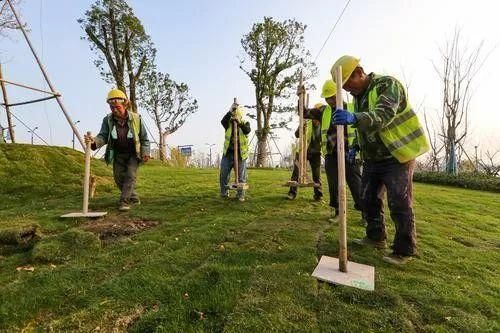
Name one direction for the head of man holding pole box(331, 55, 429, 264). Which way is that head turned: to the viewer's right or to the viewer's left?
to the viewer's left

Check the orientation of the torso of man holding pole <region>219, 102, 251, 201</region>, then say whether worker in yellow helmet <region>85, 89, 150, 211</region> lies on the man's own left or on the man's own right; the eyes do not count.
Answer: on the man's own right

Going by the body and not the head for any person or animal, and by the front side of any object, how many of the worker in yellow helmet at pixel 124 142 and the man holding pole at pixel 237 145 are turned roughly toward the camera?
2

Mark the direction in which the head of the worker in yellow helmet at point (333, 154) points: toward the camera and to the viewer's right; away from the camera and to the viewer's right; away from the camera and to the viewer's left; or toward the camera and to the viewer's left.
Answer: toward the camera and to the viewer's left

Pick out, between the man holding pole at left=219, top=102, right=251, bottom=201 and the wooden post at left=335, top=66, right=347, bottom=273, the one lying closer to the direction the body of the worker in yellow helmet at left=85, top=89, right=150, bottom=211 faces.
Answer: the wooden post

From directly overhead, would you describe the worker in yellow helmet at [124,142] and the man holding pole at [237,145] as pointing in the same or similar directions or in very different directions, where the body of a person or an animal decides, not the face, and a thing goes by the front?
same or similar directions

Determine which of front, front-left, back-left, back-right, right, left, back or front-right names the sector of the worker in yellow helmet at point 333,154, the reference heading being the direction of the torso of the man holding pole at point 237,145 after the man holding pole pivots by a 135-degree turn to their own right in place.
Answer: back

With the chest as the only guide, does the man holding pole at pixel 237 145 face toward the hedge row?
no

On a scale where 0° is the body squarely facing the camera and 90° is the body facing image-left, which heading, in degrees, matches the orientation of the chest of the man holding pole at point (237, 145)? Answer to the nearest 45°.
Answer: approximately 0°

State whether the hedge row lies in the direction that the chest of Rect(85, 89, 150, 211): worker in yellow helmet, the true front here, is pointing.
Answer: no

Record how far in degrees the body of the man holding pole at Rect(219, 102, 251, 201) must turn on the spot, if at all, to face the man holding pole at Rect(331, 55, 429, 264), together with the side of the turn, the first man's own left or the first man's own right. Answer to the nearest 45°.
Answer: approximately 45° to the first man's own left

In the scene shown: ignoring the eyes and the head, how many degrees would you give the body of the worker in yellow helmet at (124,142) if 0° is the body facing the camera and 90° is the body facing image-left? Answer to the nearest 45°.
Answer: approximately 0°

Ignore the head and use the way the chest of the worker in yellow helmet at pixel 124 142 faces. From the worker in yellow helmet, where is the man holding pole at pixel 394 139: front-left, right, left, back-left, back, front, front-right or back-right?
front-left

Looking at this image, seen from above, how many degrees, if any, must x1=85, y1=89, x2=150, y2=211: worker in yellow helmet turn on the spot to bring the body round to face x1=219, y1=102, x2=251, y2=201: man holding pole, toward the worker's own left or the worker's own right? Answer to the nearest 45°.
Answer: approximately 90° to the worker's own left
